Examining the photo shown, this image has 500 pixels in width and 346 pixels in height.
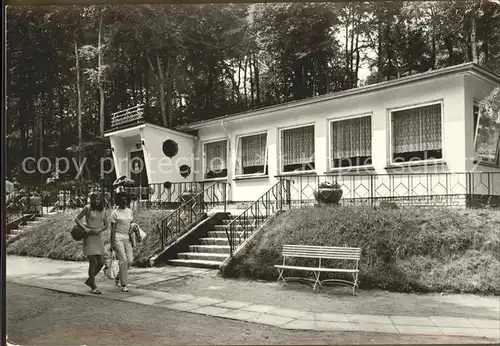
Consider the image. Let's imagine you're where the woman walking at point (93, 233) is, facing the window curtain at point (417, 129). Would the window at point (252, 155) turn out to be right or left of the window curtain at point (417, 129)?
left

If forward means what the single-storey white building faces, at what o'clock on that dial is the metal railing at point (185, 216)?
The metal railing is roughly at 1 o'clock from the single-storey white building.

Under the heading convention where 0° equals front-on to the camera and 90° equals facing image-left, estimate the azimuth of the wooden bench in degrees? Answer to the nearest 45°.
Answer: approximately 45°

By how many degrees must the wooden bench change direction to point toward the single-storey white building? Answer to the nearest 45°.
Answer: approximately 135° to its right

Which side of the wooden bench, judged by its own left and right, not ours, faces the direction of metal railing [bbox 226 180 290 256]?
back

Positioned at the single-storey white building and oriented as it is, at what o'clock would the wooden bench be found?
The wooden bench is roughly at 11 o'clock from the single-storey white building.

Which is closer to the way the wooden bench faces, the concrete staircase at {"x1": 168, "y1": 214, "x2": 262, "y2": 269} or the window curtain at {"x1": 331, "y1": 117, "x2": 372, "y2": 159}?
the concrete staircase

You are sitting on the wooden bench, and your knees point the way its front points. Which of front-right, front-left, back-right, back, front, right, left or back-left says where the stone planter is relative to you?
back-right

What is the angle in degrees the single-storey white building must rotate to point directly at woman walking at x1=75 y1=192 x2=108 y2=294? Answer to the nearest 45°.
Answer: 0° — it already faces them
